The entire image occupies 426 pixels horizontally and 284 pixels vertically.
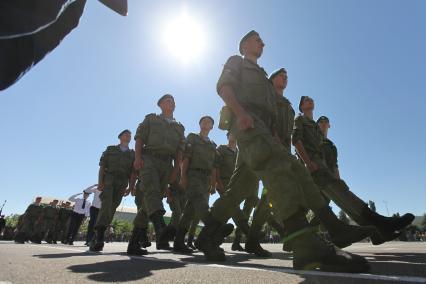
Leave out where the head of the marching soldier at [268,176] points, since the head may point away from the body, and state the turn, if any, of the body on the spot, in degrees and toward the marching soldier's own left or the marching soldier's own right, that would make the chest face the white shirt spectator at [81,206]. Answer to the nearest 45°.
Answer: approximately 180°

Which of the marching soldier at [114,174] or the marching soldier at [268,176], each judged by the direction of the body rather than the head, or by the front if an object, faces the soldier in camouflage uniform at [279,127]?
the marching soldier at [114,174]

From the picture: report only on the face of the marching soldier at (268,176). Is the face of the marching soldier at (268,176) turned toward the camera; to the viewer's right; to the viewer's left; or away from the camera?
to the viewer's right

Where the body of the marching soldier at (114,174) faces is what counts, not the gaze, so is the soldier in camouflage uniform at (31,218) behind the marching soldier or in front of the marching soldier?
behind

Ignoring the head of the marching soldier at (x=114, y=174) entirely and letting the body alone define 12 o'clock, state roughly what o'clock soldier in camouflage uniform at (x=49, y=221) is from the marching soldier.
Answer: The soldier in camouflage uniform is roughly at 7 o'clock from the marching soldier.

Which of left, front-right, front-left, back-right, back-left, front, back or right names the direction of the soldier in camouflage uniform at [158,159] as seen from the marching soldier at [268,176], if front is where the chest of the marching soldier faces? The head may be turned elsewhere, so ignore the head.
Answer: back

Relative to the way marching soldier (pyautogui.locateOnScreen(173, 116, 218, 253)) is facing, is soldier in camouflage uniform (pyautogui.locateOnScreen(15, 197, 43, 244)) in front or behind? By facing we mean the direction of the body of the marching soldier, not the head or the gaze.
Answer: behind
